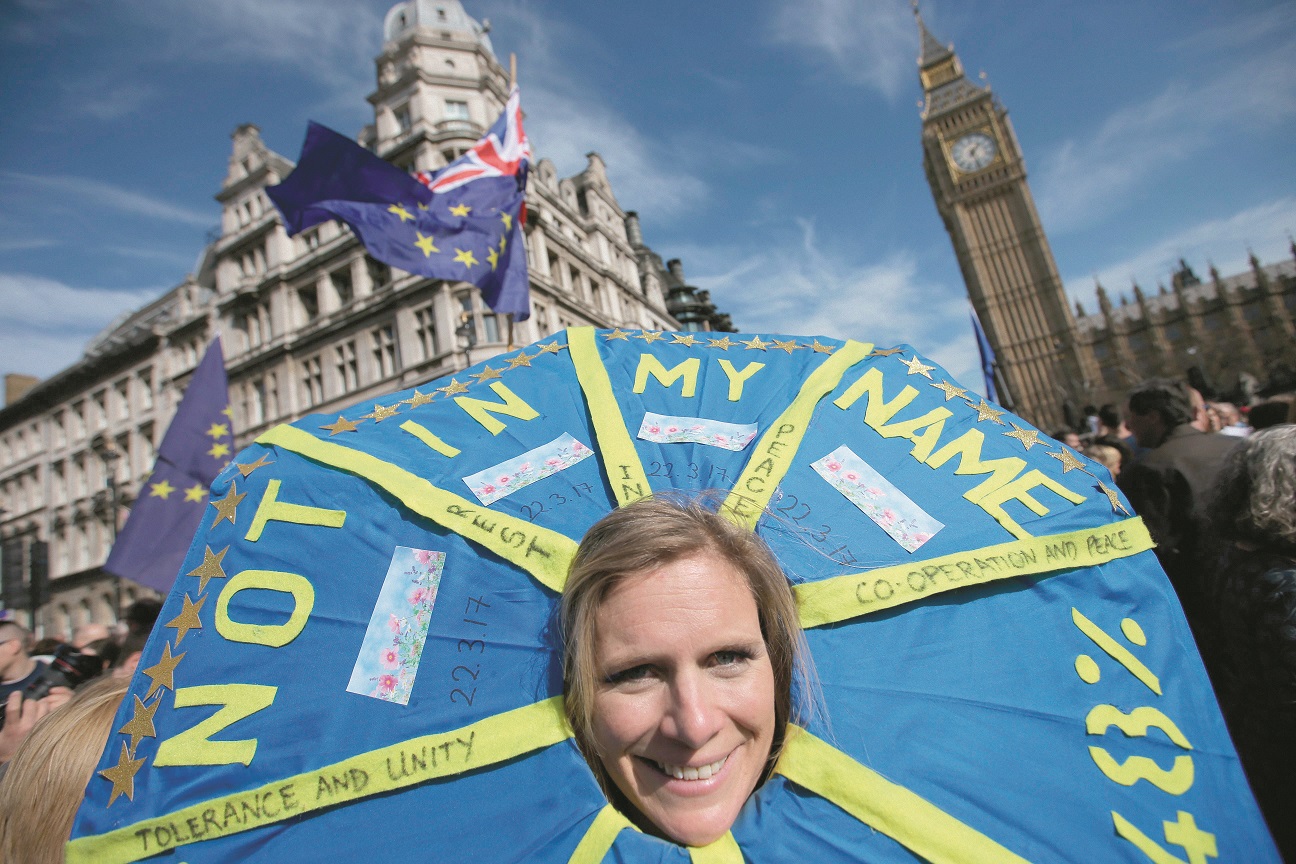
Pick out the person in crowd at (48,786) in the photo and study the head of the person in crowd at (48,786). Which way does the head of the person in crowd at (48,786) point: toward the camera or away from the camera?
away from the camera

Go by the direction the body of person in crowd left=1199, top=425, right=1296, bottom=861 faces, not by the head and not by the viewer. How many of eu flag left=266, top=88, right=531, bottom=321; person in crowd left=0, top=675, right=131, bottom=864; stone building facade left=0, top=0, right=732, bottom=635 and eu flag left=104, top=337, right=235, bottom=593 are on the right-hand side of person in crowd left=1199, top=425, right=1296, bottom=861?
0

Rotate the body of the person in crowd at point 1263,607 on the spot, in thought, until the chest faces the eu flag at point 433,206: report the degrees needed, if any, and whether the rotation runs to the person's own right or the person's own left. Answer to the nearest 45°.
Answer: approximately 90° to the person's own left

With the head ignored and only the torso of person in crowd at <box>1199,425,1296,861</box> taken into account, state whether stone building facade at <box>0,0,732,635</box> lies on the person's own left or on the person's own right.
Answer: on the person's own left

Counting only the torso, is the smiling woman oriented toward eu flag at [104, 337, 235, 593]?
no

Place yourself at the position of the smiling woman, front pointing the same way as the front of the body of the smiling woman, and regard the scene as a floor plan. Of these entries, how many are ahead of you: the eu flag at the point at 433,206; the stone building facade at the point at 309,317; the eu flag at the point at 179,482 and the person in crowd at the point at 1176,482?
0

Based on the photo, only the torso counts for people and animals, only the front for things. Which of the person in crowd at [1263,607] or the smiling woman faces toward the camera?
the smiling woman

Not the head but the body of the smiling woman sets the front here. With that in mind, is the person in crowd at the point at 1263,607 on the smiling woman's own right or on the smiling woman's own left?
on the smiling woman's own left

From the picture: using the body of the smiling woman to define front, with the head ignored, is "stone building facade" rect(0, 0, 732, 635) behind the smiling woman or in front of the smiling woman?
behind

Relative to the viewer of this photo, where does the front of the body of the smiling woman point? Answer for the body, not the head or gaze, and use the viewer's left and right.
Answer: facing the viewer

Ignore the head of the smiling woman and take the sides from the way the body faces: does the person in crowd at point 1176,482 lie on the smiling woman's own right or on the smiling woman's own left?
on the smiling woman's own left

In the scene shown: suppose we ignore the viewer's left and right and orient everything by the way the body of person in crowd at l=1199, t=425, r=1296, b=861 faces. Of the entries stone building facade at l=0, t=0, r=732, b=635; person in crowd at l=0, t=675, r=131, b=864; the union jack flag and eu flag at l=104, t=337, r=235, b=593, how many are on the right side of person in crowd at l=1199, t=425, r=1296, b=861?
0

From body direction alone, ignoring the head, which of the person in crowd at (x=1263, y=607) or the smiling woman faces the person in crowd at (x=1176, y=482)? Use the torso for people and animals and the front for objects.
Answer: the person in crowd at (x=1263, y=607)

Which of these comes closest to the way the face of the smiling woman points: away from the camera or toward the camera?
toward the camera

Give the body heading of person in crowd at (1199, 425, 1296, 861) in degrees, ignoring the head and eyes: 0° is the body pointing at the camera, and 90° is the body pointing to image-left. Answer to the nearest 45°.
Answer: approximately 180°

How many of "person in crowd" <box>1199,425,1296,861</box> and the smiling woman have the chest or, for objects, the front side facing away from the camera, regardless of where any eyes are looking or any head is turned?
1

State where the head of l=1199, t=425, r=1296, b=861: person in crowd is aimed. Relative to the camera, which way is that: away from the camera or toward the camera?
away from the camera

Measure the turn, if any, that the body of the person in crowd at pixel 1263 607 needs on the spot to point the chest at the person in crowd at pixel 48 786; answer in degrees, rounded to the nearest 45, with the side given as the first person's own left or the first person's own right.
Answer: approximately 135° to the first person's own left
